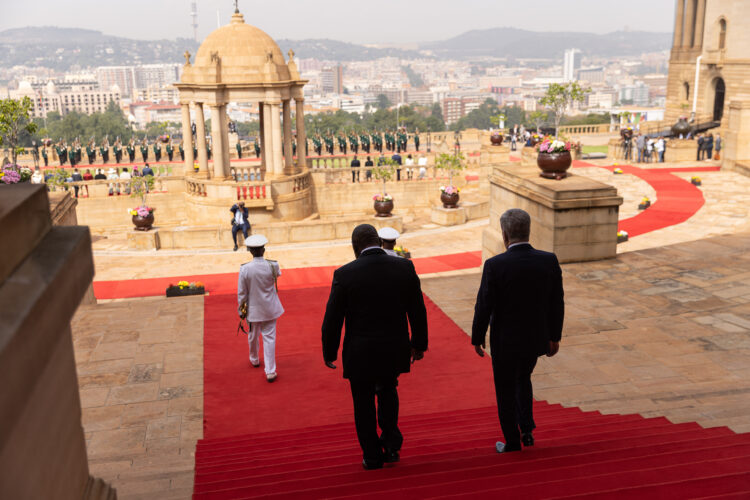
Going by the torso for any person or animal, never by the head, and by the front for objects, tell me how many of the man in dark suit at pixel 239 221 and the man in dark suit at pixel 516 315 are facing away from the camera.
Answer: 1

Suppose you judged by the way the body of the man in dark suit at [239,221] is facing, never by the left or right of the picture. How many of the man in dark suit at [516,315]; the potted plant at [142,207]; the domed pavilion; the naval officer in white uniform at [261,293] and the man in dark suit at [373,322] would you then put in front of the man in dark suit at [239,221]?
3

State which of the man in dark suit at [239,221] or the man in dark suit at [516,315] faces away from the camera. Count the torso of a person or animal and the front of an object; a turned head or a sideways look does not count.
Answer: the man in dark suit at [516,315]

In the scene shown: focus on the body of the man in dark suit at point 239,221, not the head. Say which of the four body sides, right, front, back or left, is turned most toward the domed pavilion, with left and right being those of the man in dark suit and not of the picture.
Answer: back

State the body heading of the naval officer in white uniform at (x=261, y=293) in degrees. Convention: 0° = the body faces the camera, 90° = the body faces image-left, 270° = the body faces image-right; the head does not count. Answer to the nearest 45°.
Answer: approximately 180°

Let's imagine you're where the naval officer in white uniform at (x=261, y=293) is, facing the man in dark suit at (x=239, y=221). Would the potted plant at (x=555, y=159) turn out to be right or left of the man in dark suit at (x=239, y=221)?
right

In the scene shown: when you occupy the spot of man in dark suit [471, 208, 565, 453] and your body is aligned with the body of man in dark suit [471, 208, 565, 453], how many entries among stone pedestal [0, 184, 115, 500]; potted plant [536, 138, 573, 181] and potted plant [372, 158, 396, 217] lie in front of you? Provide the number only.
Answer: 2

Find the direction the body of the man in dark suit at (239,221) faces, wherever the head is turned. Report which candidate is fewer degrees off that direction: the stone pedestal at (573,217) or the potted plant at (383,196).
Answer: the stone pedestal

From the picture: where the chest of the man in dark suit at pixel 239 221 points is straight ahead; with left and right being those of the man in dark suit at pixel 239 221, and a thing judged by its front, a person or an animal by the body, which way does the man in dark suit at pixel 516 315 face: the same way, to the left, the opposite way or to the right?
the opposite way

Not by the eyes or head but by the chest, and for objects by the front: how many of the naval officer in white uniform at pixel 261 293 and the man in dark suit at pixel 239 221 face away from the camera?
1

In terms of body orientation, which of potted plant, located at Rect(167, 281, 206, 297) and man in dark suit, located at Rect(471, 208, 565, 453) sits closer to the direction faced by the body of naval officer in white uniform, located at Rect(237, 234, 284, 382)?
the potted plant

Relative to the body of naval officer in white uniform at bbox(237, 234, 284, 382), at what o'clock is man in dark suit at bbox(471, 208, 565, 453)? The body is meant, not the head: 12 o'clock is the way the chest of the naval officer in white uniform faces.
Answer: The man in dark suit is roughly at 5 o'clock from the naval officer in white uniform.

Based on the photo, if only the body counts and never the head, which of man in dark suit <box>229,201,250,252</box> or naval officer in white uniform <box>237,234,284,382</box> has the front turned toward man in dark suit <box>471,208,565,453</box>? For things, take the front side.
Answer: man in dark suit <box>229,201,250,252</box>

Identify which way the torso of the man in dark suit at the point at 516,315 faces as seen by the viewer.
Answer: away from the camera

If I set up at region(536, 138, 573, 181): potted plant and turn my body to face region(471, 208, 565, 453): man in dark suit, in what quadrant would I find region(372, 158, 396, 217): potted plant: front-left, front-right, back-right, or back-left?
back-right
